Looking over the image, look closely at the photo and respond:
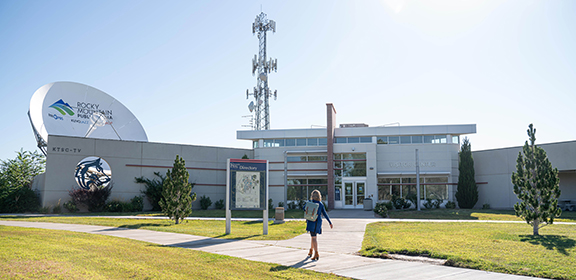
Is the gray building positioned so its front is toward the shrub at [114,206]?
no

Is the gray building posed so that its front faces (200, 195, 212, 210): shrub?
no

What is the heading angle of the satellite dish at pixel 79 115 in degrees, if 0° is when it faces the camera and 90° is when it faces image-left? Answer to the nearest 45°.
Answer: approximately 315°

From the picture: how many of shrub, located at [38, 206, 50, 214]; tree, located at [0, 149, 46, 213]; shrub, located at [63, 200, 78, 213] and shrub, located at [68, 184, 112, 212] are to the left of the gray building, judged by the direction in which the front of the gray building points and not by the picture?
0

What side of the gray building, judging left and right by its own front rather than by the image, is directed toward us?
front

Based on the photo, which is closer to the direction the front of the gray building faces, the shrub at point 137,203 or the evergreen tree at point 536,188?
the evergreen tree

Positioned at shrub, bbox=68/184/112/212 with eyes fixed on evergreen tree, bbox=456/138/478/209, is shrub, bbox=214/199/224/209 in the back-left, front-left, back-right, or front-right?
front-left

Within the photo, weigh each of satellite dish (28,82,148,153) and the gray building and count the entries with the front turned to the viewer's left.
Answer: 0

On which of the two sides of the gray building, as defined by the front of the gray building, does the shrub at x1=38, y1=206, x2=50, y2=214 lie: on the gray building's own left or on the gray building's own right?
on the gray building's own right

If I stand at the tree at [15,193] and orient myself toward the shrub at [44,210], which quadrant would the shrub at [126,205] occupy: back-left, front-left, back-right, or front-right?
front-left

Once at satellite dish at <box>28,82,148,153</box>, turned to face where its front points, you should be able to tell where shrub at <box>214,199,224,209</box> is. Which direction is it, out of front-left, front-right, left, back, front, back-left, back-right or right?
front-left
